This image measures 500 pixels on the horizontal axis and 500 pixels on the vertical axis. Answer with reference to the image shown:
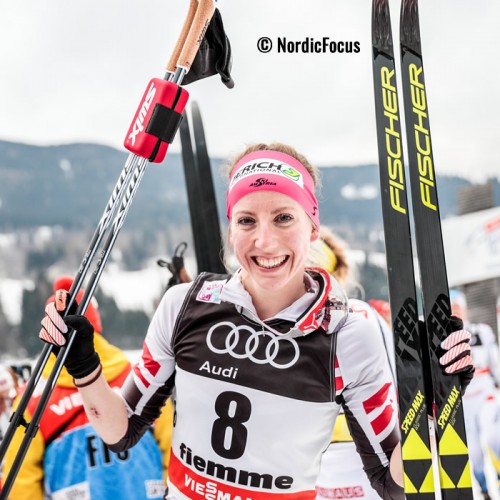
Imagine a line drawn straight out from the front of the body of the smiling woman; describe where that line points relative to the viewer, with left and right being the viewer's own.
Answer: facing the viewer

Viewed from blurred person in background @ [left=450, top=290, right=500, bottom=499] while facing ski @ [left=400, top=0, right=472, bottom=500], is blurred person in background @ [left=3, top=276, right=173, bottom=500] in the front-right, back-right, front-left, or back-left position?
front-right

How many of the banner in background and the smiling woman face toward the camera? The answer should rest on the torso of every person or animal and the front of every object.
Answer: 2

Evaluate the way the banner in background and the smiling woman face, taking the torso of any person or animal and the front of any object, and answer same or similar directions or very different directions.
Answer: same or similar directions

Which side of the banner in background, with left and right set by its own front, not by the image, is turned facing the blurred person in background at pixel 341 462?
front

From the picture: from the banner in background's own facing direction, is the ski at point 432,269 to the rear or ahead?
ahead

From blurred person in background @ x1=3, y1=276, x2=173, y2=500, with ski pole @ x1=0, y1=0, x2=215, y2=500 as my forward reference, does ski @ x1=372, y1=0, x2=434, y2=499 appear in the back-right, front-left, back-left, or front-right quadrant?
front-left

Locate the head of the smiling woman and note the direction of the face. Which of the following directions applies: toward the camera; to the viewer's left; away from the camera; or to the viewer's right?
toward the camera

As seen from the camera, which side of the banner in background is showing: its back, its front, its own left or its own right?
front
